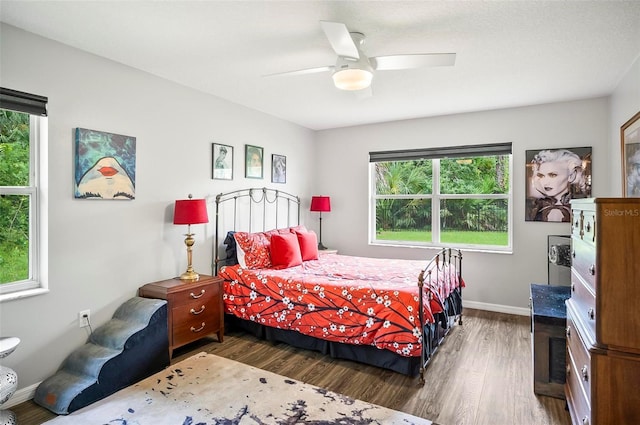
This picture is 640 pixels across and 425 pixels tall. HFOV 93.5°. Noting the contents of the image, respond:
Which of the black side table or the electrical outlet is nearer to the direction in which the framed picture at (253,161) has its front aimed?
the black side table

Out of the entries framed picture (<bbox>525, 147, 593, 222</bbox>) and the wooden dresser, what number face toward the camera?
1

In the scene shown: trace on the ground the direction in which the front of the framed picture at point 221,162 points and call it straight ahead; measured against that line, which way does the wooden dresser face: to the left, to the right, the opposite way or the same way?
the opposite way

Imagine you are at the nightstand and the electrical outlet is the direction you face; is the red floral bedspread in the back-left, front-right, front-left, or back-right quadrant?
back-left

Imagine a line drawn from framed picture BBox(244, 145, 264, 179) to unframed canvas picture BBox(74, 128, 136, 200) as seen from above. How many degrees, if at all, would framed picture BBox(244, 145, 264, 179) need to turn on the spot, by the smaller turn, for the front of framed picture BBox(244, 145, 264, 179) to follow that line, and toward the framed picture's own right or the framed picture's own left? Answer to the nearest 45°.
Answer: approximately 90° to the framed picture's own right

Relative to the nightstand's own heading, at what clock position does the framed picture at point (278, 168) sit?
The framed picture is roughly at 9 o'clock from the nightstand.

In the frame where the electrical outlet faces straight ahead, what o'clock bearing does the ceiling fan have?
The ceiling fan is roughly at 12 o'clock from the electrical outlet.

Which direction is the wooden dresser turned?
to the viewer's left
